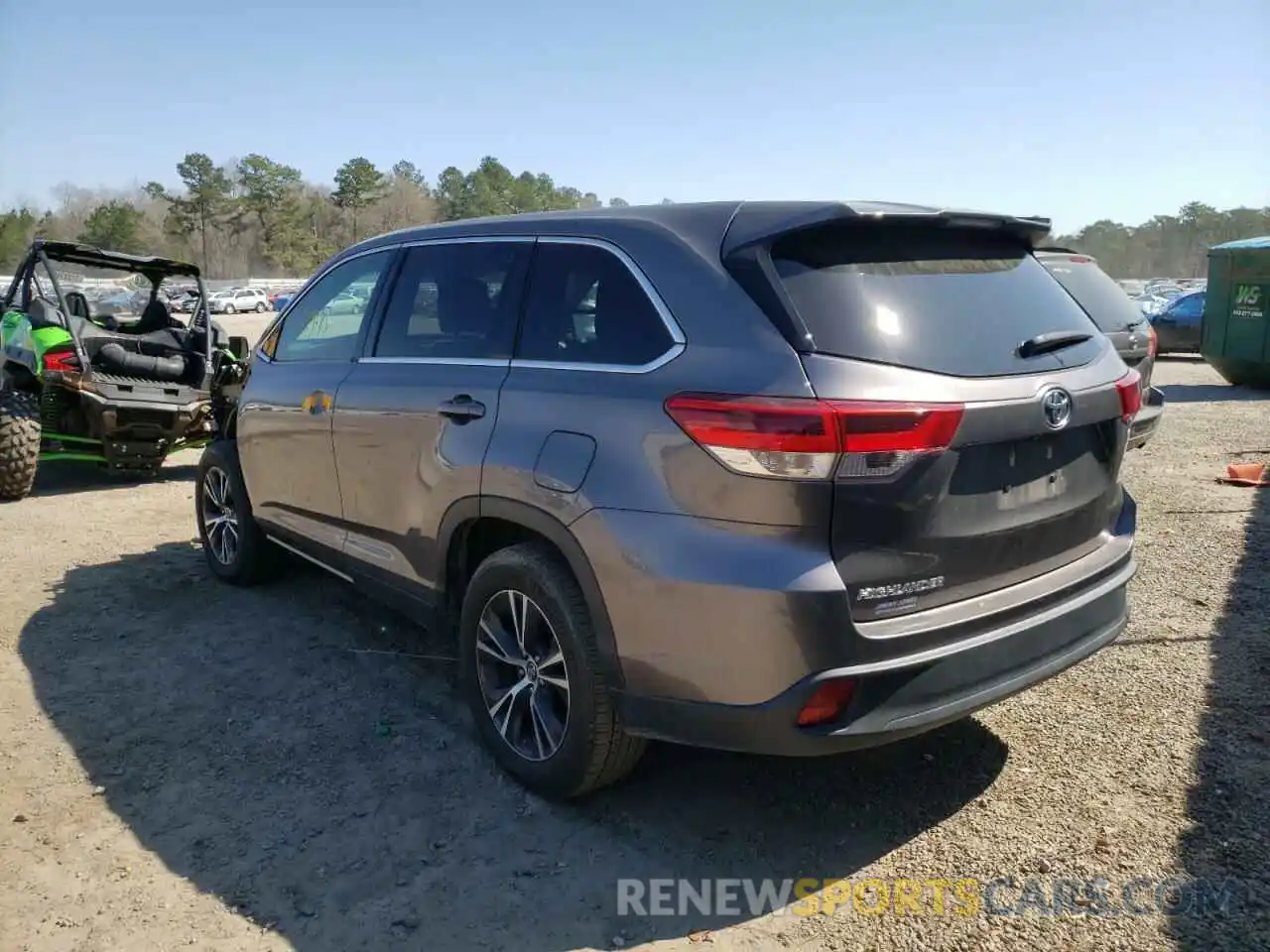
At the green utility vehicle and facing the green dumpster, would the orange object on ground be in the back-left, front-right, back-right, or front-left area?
front-right

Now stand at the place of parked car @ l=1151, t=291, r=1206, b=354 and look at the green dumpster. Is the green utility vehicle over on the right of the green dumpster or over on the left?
right

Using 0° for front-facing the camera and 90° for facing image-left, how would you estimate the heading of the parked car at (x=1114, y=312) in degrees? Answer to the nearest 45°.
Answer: approximately 135°

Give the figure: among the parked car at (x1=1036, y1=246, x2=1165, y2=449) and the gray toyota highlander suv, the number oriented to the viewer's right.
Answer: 0

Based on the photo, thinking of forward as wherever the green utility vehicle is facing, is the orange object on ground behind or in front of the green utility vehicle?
behind

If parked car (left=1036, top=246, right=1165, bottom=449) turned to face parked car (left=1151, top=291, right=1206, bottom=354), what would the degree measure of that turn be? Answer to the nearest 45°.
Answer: approximately 45° to its right

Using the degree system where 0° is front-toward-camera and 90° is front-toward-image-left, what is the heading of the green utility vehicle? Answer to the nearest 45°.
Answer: approximately 135°

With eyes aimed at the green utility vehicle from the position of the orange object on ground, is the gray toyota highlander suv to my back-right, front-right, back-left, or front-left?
front-left

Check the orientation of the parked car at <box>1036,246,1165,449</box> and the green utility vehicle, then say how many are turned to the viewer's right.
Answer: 0

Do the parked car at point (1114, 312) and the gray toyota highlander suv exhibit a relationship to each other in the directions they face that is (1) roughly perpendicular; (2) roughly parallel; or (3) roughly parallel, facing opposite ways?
roughly parallel

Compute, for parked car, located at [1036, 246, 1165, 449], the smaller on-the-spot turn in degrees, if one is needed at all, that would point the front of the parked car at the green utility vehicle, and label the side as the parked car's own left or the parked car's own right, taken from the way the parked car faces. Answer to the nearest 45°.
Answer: approximately 90° to the parked car's own left

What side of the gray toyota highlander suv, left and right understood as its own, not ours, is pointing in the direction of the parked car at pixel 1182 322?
right

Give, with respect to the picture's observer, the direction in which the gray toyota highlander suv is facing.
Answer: facing away from the viewer and to the left of the viewer
